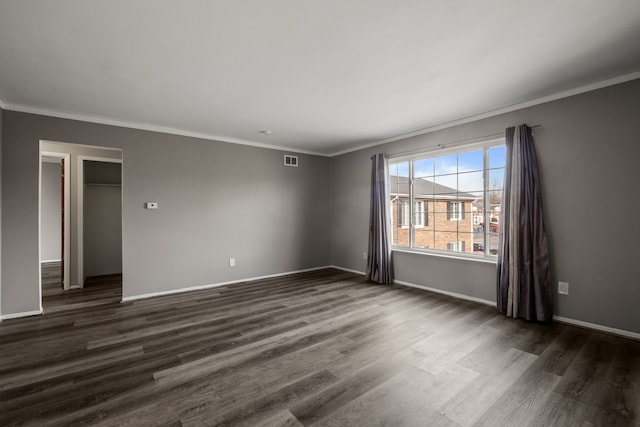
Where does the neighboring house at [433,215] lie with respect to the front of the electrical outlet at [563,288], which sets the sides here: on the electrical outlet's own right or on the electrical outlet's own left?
on the electrical outlet's own right

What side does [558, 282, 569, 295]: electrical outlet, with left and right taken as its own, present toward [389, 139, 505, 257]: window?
right

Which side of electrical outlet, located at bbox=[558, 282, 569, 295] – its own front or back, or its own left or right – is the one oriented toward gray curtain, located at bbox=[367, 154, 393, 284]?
right
